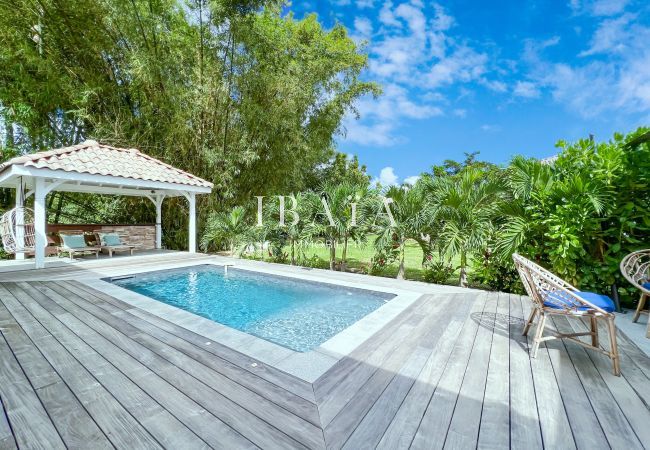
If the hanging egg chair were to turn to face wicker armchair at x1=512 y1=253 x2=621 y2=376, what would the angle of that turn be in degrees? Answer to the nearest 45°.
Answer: approximately 45° to its right

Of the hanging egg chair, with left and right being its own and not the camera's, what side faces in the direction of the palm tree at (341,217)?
front

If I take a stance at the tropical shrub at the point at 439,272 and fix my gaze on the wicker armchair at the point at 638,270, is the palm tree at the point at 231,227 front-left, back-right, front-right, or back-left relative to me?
back-right

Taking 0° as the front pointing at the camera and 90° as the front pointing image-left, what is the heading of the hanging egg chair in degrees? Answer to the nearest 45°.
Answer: approximately 315°
